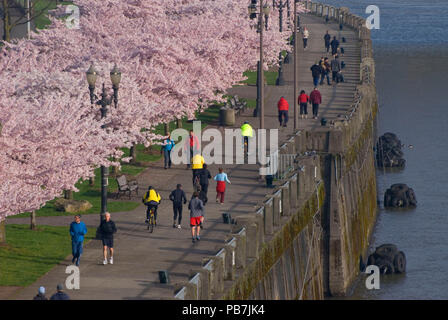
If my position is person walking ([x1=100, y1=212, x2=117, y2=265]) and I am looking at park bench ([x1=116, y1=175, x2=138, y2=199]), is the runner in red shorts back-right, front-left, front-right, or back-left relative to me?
front-right

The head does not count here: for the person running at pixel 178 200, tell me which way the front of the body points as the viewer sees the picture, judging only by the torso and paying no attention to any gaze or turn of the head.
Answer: away from the camera

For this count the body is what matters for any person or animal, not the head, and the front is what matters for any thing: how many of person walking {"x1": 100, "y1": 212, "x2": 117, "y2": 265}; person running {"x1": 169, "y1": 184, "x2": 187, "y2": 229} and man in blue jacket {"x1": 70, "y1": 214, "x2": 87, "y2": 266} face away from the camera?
1

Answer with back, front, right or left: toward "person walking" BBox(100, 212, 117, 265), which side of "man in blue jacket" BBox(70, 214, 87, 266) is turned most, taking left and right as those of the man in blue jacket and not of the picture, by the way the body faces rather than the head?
left

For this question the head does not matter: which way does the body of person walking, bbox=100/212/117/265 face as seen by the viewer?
toward the camera

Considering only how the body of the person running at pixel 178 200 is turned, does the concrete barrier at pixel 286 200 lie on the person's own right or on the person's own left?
on the person's own right

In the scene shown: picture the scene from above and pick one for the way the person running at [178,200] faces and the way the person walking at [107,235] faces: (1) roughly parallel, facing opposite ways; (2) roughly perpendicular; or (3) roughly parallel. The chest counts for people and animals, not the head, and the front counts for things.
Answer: roughly parallel, facing opposite ways

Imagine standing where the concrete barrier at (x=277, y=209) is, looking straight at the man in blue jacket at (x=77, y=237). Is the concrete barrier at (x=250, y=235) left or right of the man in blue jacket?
left

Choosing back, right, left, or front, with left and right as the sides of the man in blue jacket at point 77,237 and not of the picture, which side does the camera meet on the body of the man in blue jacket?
front
